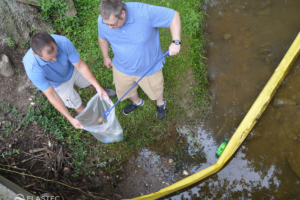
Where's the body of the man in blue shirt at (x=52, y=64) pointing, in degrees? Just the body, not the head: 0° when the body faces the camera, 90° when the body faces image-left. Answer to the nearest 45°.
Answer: approximately 315°

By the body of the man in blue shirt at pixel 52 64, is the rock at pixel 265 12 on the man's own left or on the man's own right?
on the man's own left

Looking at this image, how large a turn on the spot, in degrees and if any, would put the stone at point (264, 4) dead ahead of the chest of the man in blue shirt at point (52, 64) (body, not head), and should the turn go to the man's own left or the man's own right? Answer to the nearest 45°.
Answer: approximately 45° to the man's own left

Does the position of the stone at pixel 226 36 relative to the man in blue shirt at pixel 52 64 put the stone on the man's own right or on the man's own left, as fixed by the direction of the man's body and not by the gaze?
on the man's own left

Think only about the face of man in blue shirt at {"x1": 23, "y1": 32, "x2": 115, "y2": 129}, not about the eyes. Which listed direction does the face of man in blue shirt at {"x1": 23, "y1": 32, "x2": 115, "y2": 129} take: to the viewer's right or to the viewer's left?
to the viewer's right

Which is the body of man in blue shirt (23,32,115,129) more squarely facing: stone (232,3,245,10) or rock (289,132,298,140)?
the rock

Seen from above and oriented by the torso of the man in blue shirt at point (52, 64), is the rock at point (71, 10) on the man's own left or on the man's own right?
on the man's own left
